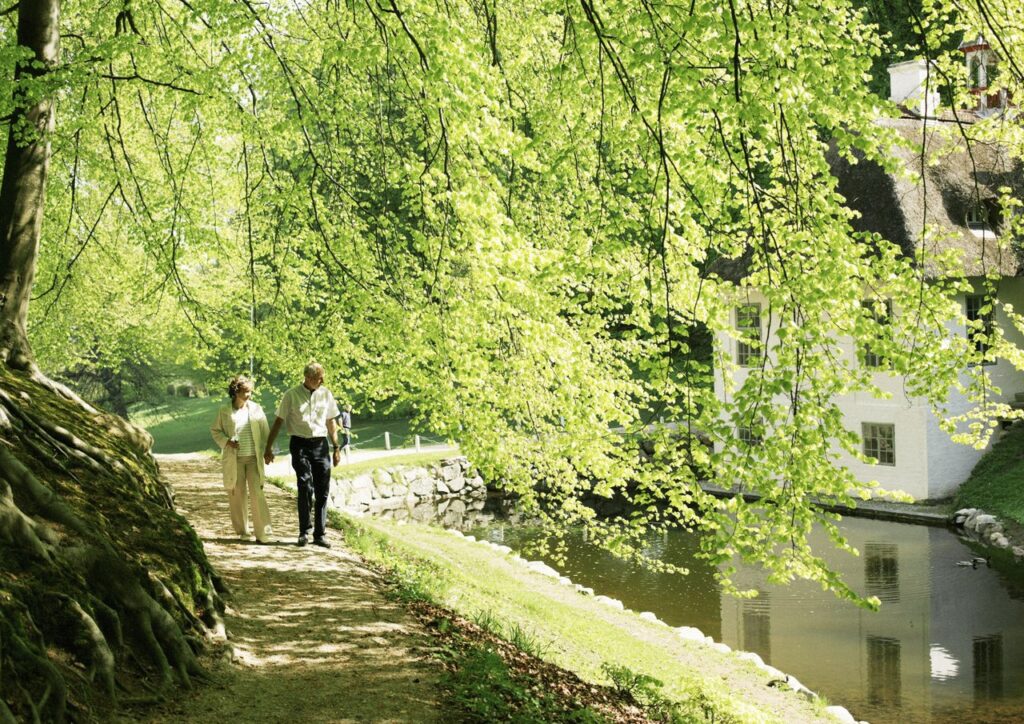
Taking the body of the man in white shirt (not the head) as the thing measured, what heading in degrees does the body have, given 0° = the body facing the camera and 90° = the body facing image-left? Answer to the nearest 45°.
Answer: approximately 0°

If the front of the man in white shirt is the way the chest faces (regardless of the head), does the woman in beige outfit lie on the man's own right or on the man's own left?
on the man's own right

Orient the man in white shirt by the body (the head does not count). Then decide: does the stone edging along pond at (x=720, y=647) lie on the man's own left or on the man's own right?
on the man's own left
